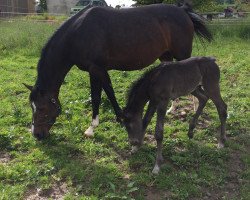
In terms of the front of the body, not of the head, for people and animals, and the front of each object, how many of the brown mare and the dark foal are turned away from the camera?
0

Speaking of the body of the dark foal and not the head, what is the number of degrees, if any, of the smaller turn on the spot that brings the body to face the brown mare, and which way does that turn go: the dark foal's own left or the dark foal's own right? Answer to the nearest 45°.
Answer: approximately 90° to the dark foal's own right

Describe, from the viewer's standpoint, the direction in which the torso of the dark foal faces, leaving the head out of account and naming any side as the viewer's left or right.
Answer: facing the viewer and to the left of the viewer

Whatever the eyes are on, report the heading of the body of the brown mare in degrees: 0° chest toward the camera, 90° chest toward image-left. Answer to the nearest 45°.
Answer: approximately 90°

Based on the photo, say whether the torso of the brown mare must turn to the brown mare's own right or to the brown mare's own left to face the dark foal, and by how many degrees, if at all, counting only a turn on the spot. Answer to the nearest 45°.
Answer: approximately 135° to the brown mare's own left
